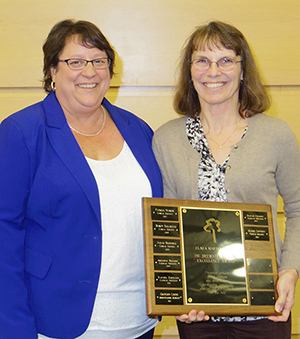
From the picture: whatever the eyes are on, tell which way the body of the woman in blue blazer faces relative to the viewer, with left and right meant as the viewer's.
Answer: facing the viewer and to the right of the viewer

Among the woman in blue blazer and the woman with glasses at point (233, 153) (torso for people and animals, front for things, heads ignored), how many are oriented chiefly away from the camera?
0

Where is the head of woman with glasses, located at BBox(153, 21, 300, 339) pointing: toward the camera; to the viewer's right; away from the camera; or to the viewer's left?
toward the camera

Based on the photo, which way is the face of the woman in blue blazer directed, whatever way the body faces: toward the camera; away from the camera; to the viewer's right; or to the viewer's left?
toward the camera

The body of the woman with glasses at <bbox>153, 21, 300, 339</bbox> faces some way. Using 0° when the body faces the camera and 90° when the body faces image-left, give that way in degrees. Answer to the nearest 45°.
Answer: approximately 0°
